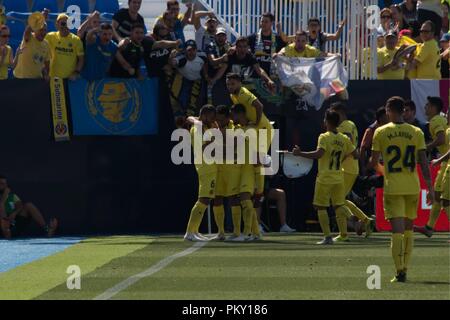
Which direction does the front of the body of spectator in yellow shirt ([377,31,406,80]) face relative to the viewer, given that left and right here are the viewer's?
facing the viewer

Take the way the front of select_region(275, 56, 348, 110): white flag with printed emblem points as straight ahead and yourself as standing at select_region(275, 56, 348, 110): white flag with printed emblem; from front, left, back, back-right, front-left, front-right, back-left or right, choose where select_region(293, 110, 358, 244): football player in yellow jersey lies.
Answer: front

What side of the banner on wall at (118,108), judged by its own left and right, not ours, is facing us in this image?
front

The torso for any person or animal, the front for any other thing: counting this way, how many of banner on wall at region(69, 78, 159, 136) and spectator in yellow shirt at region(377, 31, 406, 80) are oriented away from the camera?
0

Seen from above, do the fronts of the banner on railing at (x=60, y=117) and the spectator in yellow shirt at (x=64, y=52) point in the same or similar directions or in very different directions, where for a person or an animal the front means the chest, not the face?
same or similar directions

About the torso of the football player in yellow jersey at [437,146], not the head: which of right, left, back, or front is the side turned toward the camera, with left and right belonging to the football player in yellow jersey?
left

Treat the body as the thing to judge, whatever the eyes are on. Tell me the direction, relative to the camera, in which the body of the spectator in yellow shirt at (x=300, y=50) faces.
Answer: toward the camera

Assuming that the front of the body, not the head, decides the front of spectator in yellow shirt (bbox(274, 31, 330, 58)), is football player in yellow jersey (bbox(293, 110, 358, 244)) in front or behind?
in front

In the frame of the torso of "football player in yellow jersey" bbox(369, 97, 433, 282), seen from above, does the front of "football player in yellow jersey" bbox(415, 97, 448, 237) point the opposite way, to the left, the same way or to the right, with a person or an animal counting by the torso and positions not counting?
to the left

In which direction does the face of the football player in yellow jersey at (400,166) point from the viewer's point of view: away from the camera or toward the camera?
away from the camera

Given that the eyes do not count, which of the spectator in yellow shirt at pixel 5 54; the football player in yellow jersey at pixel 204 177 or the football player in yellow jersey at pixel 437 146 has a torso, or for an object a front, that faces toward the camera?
the spectator in yellow shirt

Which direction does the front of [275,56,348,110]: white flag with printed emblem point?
toward the camera

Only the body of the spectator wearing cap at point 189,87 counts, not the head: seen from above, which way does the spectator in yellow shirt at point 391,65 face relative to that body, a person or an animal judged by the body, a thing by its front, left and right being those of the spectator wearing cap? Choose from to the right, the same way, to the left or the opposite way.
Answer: the same way

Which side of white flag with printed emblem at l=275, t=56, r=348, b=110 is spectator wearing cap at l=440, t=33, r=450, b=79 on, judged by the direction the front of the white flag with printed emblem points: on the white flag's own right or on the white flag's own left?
on the white flag's own left
